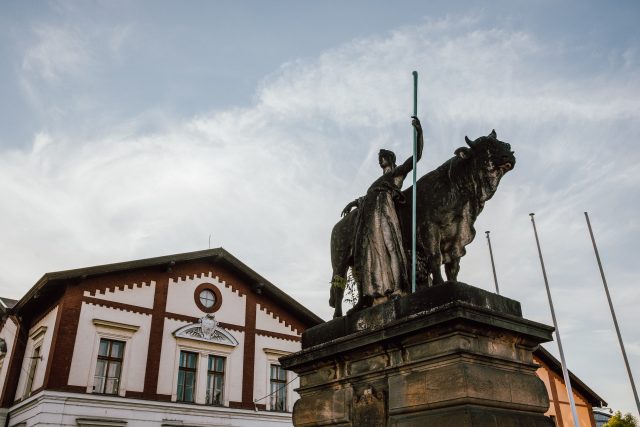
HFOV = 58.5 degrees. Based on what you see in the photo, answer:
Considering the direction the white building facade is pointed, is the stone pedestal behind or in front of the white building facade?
in front

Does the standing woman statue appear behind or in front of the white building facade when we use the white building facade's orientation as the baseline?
in front

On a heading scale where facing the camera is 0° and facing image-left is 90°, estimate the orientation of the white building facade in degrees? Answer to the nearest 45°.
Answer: approximately 315°
